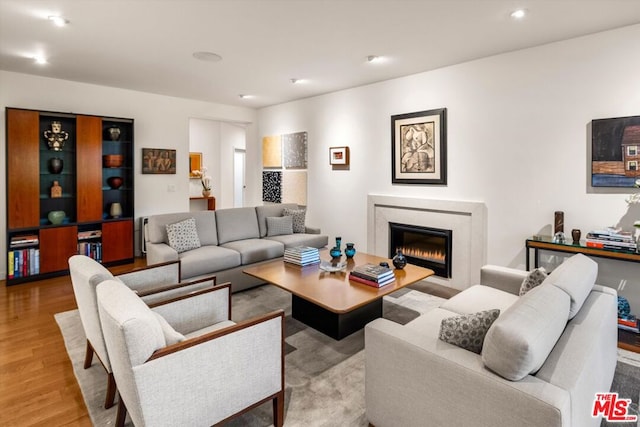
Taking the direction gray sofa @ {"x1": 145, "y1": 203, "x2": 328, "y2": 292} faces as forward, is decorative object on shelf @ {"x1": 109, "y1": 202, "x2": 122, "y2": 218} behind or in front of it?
behind

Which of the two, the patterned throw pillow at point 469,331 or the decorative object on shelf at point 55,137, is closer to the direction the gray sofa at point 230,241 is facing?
the patterned throw pillow

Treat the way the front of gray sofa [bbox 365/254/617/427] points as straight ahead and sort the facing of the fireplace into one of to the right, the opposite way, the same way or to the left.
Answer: to the left

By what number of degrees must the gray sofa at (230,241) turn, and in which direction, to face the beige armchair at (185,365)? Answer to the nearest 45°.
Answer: approximately 45° to its right

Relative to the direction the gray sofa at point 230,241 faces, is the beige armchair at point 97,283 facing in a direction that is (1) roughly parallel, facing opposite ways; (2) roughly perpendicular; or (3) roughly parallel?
roughly perpendicular

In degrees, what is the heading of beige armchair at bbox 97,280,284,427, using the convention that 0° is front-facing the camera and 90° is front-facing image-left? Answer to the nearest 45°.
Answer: approximately 225°

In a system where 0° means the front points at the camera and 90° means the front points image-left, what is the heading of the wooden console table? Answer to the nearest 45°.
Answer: approximately 45°

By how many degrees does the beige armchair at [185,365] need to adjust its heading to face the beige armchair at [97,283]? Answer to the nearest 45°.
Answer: approximately 90° to its left
